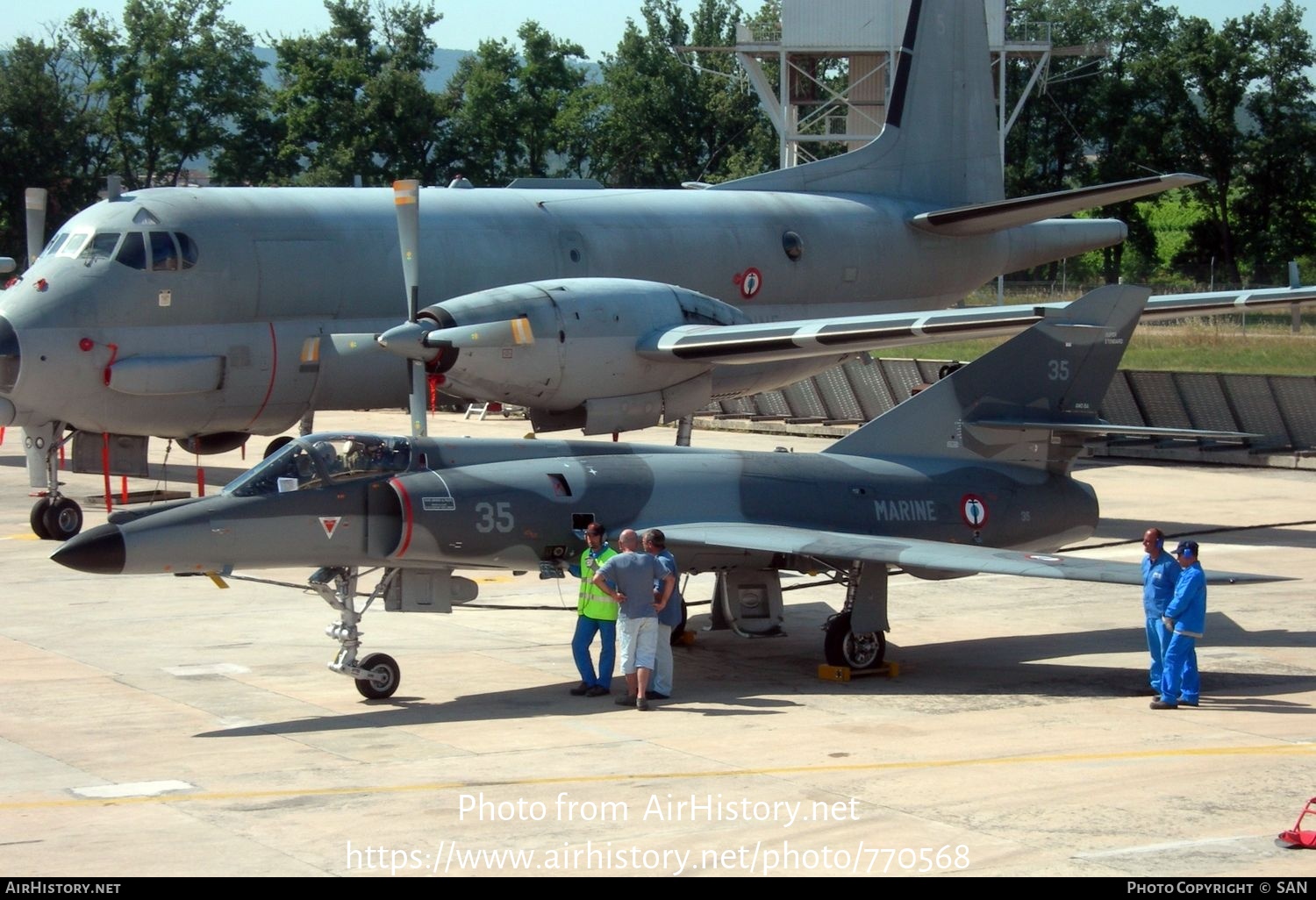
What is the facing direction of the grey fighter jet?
to the viewer's left

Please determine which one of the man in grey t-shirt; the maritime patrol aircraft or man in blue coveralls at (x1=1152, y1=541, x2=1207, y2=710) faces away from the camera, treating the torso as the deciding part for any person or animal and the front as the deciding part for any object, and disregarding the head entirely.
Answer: the man in grey t-shirt

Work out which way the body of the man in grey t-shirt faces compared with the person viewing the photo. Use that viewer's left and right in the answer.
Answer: facing away from the viewer

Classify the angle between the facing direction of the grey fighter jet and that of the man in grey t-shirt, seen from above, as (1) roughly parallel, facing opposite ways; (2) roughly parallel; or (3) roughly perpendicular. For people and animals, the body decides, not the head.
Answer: roughly perpendicular

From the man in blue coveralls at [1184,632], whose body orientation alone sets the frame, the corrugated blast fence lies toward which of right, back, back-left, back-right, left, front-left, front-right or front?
right

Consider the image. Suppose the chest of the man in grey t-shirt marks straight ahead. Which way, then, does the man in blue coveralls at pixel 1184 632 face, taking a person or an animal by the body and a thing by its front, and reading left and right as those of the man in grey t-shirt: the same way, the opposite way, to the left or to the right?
to the left

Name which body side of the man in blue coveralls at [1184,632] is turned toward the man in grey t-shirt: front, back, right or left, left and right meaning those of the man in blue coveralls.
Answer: front

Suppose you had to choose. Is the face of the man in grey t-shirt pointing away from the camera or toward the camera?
away from the camera

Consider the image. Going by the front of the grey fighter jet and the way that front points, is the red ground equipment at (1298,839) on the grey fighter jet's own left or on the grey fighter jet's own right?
on the grey fighter jet's own left

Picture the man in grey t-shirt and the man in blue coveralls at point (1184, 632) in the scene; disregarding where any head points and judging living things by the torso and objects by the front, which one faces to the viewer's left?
the man in blue coveralls

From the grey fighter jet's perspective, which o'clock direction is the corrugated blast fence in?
The corrugated blast fence is roughly at 4 o'clock from the grey fighter jet.

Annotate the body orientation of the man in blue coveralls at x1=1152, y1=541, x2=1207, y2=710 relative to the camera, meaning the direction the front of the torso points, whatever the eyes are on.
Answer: to the viewer's left

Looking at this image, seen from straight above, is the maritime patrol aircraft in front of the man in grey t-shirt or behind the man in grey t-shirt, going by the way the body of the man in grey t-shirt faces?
in front

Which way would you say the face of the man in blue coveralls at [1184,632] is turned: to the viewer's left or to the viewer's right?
to the viewer's left

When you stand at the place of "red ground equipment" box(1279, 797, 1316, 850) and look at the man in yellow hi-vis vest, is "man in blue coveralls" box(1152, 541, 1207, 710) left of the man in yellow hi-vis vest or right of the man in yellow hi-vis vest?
right
